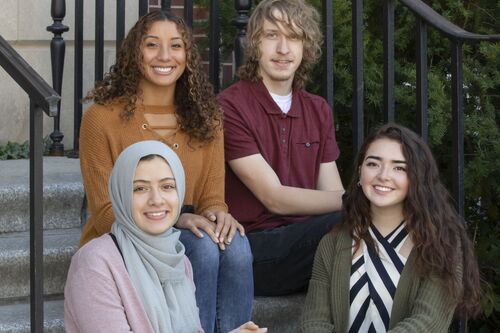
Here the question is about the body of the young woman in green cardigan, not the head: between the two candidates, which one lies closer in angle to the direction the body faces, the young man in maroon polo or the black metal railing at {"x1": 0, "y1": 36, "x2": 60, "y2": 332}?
the black metal railing

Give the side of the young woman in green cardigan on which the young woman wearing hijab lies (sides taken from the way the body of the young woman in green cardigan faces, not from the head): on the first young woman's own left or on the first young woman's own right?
on the first young woman's own right

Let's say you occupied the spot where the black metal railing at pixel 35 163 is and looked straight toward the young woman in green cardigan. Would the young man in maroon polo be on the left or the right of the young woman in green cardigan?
left

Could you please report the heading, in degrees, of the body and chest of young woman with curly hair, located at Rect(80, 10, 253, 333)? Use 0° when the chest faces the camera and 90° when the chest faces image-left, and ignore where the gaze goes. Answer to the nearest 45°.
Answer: approximately 315°

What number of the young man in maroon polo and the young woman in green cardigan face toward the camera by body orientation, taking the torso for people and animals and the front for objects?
2

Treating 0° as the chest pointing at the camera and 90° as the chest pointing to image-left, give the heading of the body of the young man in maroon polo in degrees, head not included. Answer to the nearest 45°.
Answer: approximately 0°
